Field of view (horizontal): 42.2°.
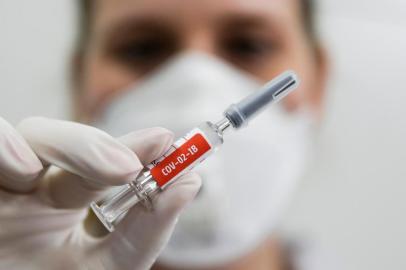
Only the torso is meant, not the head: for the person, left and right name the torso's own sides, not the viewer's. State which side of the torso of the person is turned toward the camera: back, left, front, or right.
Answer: front
